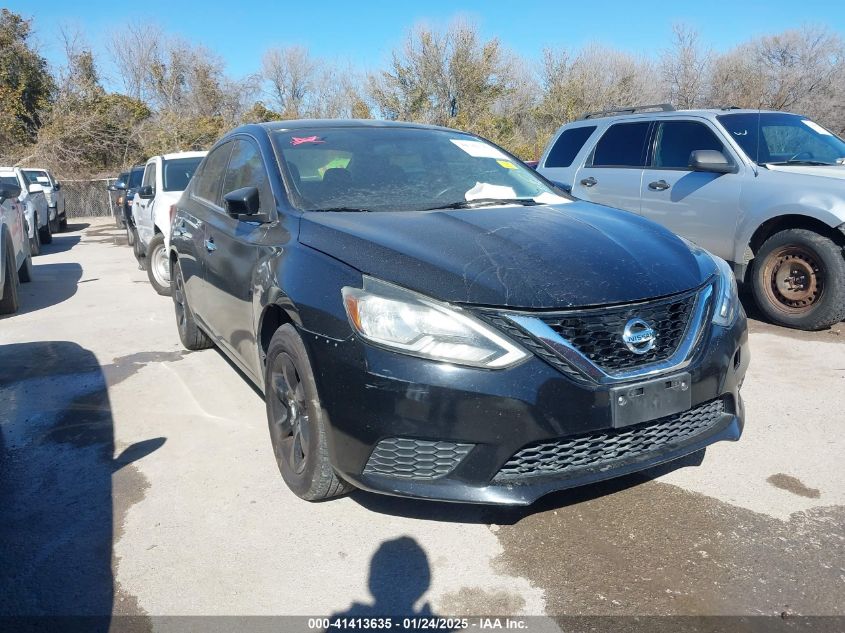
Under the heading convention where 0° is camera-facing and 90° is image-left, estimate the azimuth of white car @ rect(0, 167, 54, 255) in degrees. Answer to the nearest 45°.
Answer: approximately 315°

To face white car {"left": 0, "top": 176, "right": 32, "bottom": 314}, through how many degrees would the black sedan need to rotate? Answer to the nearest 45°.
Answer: approximately 180°

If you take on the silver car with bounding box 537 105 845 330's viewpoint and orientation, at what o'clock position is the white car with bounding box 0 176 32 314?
The white car is roughly at 4 o'clock from the silver car.

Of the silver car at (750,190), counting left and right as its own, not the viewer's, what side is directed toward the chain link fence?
back

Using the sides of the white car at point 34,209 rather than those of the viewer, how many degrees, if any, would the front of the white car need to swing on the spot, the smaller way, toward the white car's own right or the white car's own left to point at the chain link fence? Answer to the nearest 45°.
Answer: approximately 135° to the white car's own left

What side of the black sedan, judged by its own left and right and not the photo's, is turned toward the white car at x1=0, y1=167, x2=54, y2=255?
back

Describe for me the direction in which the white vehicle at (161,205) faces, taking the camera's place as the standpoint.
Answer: facing the viewer and to the right of the viewer

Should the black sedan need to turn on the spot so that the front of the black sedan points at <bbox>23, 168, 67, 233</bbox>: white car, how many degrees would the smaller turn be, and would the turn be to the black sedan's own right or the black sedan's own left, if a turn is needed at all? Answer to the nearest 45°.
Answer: approximately 180°

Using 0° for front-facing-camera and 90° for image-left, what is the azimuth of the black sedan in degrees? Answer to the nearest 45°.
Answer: approximately 315°

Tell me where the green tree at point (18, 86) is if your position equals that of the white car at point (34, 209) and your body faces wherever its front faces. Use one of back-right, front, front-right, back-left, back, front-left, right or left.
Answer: back-left

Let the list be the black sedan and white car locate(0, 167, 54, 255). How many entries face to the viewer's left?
0

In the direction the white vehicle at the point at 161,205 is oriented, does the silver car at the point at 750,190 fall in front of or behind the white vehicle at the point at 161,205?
in front
